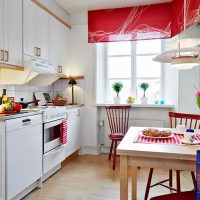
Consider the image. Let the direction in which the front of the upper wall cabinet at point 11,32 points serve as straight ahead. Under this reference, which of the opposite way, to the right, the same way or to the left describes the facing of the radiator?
to the right

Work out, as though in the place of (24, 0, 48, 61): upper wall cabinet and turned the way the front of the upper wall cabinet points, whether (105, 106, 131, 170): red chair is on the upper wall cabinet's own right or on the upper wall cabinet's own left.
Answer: on the upper wall cabinet's own left

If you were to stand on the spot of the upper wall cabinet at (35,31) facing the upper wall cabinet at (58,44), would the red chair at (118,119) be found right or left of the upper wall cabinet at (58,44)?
right

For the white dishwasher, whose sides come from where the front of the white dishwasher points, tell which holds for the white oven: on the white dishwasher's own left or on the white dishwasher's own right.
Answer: on the white dishwasher's own left
